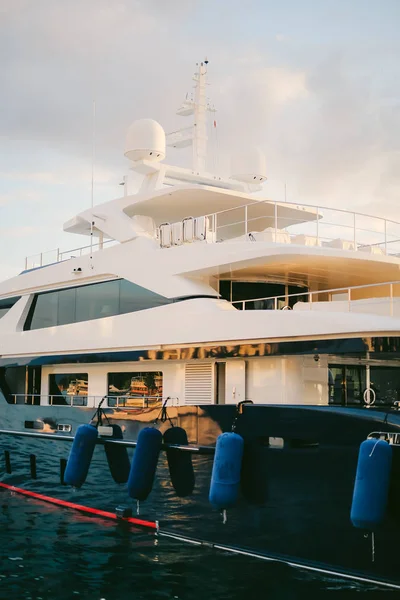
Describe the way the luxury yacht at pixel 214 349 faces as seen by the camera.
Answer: facing away from the viewer and to the left of the viewer
